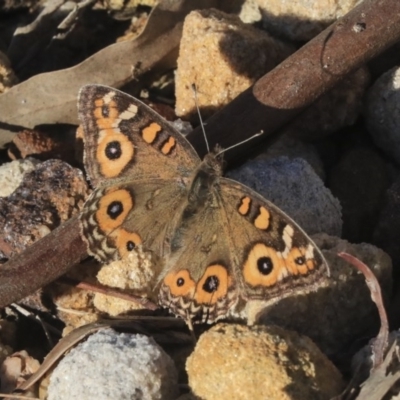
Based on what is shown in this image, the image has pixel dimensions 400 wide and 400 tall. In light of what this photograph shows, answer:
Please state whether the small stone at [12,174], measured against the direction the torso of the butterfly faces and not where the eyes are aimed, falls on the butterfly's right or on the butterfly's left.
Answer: on the butterfly's left

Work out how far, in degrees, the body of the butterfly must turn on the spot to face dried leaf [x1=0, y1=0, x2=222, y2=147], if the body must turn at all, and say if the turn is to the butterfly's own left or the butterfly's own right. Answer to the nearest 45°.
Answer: approximately 45° to the butterfly's own left

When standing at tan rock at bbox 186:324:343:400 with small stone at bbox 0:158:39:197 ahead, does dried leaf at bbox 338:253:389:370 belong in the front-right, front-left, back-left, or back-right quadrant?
back-right

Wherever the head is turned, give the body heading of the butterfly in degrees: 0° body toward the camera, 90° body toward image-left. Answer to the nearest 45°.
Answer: approximately 225°

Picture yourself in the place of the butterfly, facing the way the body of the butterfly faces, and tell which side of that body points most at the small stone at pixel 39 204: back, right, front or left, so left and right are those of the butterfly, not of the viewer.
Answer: left

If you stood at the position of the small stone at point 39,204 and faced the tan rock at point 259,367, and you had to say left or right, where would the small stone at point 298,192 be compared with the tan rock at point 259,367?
left

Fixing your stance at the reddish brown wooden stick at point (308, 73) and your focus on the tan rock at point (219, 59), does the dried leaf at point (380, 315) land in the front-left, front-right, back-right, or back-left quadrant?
back-left

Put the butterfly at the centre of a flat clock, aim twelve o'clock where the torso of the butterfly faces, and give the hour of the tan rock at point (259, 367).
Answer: The tan rock is roughly at 4 o'clock from the butterfly.

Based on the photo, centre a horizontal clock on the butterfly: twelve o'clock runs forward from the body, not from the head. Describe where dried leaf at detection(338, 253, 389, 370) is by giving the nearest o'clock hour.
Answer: The dried leaf is roughly at 3 o'clock from the butterfly.
